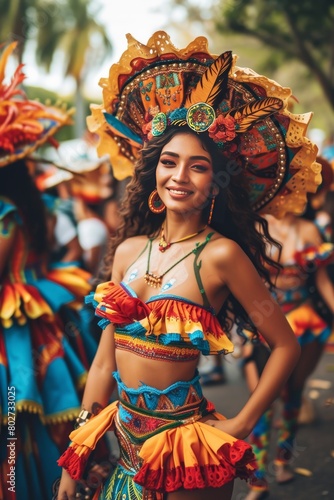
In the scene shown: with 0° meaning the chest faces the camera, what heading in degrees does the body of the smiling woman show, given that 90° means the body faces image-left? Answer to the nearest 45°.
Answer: approximately 45°

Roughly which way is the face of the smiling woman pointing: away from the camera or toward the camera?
toward the camera

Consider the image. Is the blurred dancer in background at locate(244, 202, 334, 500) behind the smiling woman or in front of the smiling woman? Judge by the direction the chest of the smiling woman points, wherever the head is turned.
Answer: behind

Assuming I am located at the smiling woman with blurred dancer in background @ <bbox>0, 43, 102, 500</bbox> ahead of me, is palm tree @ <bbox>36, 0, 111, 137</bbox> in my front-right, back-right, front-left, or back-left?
front-right

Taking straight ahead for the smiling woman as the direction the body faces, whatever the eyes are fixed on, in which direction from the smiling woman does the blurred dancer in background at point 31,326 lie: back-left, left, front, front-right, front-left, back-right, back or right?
right

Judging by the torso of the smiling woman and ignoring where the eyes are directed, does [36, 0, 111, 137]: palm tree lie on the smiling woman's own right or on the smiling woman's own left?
on the smiling woman's own right

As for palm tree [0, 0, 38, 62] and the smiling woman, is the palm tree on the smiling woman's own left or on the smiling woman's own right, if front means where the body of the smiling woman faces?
on the smiling woman's own right
